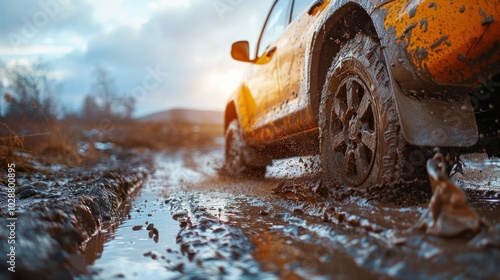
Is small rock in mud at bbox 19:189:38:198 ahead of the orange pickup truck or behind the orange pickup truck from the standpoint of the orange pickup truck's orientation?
ahead

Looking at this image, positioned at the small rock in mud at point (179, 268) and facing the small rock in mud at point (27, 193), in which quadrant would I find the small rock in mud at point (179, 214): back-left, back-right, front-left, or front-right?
front-right

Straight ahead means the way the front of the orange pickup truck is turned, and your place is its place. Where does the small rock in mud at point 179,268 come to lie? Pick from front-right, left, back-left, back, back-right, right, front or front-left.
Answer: left

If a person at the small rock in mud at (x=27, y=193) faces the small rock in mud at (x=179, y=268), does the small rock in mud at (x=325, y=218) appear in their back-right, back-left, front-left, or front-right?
front-left

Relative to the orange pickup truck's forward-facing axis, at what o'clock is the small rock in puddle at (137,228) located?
The small rock in puddle is roughly at 8 o'clock from the orange pickup truck.

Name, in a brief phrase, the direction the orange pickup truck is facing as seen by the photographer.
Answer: facing away from the viewer and to the left of the viewer
